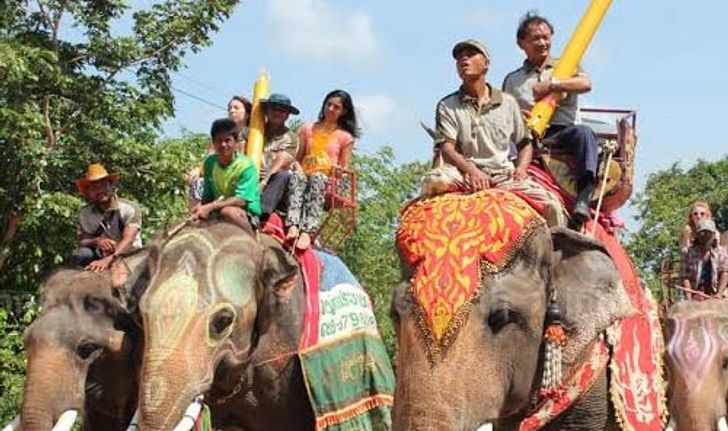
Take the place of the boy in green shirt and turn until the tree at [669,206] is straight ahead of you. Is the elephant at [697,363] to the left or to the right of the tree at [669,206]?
right

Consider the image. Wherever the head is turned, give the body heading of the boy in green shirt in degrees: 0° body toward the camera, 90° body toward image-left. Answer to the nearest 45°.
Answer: approximately 45°

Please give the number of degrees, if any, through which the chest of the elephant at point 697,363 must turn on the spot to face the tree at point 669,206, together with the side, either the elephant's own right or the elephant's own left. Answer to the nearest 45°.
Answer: approximately 180°

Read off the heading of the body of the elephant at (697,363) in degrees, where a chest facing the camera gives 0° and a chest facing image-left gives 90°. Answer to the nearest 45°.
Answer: approximately 0°

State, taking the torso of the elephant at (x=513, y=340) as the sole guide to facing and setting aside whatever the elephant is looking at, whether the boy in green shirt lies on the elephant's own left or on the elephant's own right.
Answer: on the elephant's own right
